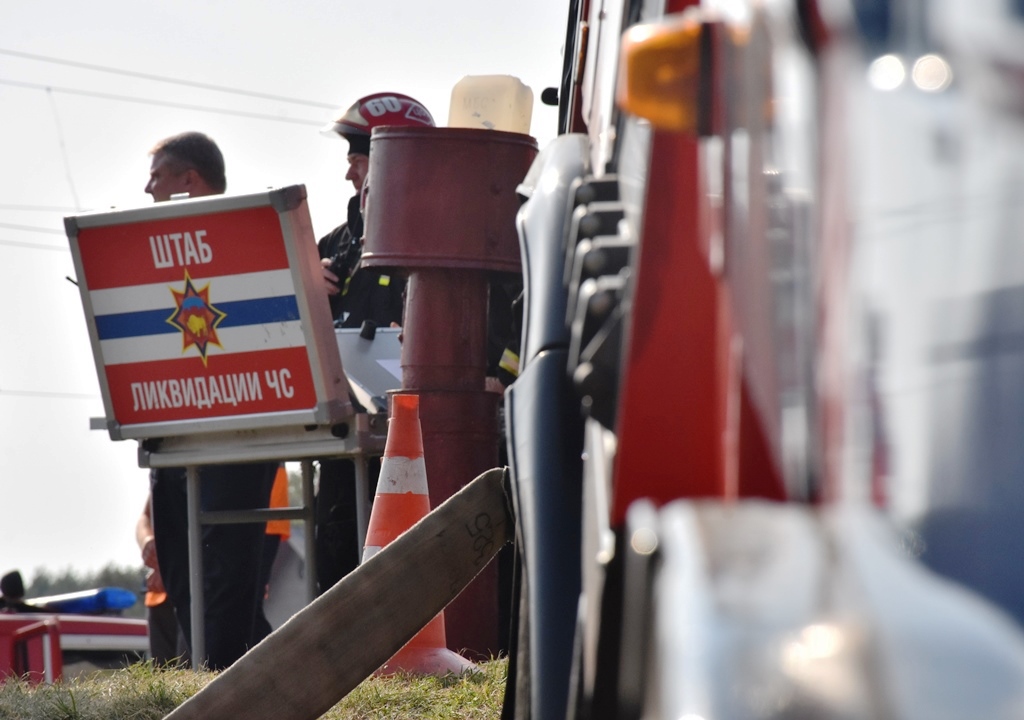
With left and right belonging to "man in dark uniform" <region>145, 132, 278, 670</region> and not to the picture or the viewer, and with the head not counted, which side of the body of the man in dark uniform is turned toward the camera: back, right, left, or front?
left

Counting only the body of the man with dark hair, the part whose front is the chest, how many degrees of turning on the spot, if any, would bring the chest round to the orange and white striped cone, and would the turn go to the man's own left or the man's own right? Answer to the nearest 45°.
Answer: approximately 90° to the man's own left

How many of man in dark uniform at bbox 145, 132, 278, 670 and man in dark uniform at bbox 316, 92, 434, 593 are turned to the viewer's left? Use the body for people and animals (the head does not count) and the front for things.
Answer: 2

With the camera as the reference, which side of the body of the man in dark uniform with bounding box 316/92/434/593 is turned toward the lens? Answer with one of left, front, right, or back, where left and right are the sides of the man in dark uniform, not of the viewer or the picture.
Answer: left

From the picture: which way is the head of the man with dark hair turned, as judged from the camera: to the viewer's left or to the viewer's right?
to the viewer's left

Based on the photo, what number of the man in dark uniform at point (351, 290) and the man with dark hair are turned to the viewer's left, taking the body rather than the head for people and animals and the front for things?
2

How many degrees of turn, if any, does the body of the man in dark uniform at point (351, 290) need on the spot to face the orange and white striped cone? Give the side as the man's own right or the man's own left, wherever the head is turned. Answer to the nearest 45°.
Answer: approximately 90° to the man's own left
